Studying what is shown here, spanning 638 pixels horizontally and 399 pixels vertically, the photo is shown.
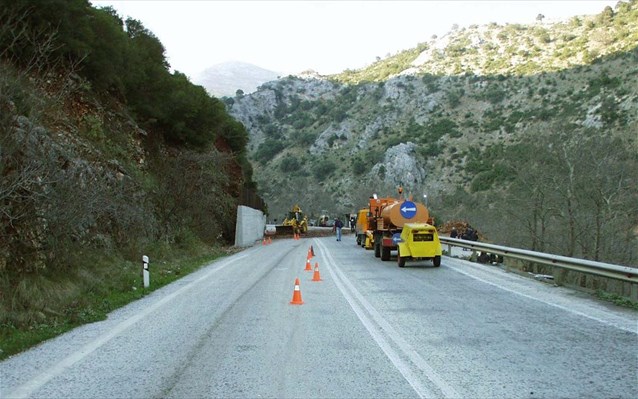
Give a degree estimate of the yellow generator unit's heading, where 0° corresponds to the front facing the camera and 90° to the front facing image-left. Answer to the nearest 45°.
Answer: approximately 180°

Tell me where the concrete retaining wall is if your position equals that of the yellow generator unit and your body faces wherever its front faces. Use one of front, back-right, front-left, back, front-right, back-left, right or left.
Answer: front-left
